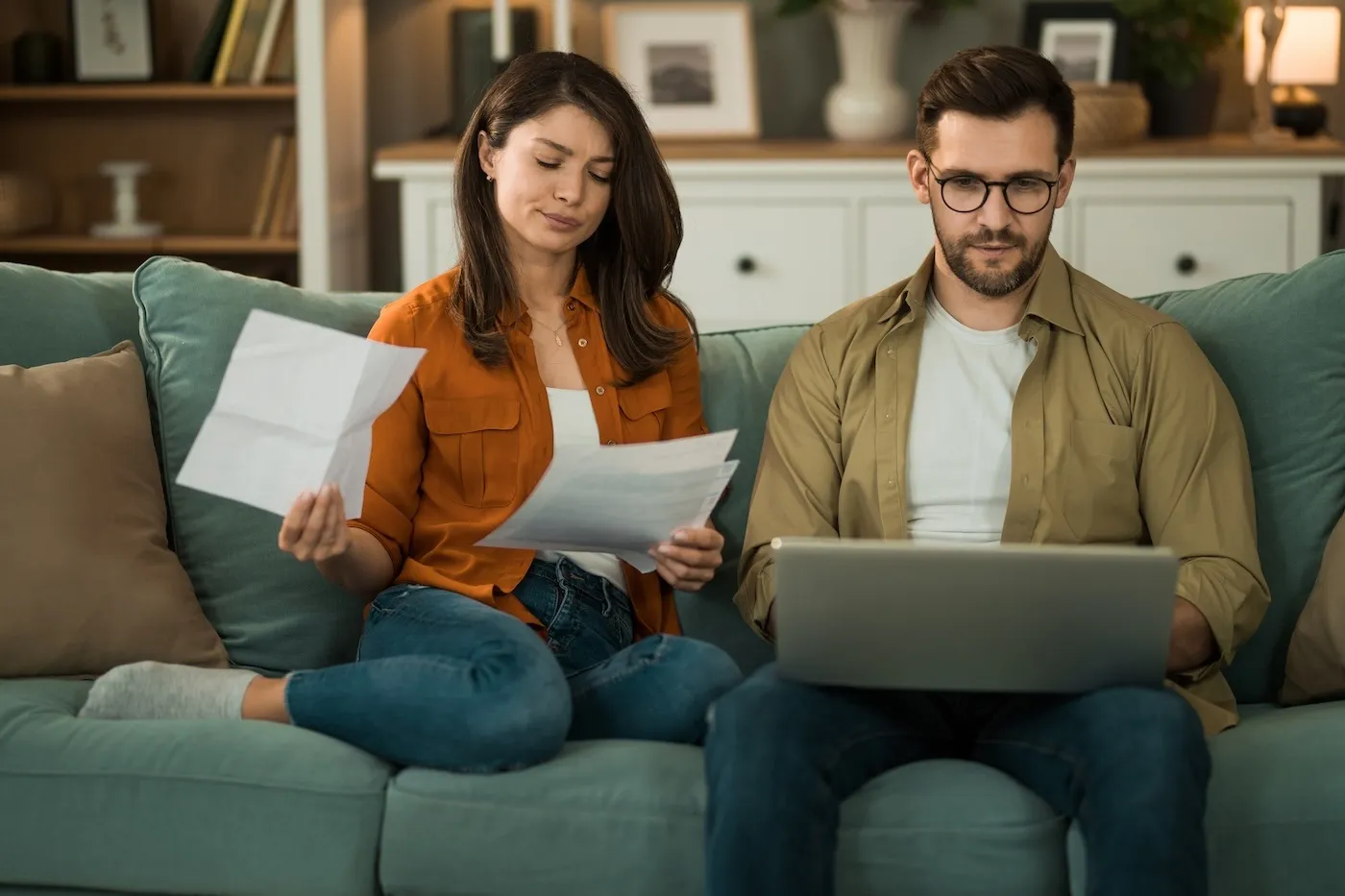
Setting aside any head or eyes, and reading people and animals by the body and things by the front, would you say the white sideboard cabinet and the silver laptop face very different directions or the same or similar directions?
very different directions

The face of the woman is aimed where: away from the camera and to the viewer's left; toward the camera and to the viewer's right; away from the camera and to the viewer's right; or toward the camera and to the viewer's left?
toward the camera and to the viewer's right

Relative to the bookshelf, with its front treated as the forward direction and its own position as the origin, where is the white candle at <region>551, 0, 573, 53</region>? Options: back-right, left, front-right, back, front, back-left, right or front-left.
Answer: front-left

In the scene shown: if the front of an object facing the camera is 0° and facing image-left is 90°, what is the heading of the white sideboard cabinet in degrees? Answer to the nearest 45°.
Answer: approximately 0°

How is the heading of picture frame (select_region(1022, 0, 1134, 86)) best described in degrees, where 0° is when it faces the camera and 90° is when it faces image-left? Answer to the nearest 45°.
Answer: approximately 0°

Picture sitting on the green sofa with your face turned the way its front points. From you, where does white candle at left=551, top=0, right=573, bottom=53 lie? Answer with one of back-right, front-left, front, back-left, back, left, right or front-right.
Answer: back

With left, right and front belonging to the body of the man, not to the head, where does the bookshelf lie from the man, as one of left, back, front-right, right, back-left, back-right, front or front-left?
back-right

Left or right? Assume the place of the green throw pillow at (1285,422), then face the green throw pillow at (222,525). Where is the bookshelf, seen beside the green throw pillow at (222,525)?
right

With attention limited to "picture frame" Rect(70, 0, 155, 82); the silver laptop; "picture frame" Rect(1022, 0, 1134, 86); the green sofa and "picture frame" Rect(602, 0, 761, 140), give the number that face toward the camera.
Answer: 4

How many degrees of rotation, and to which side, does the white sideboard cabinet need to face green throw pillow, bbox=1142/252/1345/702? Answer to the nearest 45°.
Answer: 0° — it already faces it
